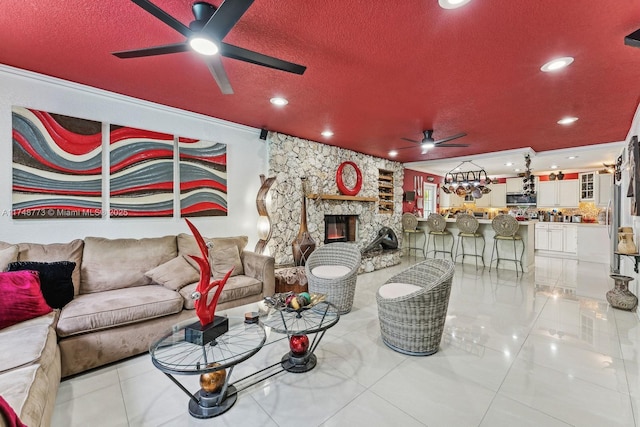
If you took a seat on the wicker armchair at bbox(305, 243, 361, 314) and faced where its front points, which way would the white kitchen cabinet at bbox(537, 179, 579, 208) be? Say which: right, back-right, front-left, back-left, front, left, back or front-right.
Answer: back

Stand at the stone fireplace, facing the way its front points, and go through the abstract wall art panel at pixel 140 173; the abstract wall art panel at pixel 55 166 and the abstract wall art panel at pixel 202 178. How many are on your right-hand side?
3

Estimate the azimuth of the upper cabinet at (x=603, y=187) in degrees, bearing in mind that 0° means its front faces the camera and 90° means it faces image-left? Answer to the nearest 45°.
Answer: approximately 0°

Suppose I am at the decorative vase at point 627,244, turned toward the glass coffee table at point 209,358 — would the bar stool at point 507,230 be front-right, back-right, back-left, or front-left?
back-right

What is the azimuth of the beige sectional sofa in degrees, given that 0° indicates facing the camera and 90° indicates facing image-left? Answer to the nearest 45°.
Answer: approximately 315°

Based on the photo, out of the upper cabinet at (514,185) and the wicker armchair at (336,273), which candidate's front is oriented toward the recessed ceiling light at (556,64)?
the upper cabinet

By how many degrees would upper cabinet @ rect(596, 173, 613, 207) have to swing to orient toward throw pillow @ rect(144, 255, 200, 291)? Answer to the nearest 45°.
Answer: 0° — it already faces it

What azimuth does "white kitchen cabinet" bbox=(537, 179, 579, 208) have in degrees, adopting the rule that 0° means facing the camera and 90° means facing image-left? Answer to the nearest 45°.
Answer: approximately 0°
